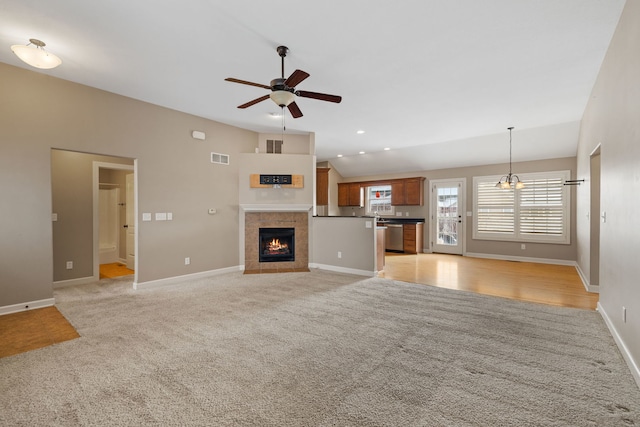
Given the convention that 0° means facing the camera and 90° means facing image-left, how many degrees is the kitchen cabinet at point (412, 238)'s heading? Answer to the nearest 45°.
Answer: approximately 45°

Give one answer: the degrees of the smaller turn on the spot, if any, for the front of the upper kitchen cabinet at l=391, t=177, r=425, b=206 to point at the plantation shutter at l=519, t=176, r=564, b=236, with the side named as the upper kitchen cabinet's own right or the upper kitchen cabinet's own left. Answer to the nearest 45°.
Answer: approximately 135° to the upper kitchen cabinet's own left

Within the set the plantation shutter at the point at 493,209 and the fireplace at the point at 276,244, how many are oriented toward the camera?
2

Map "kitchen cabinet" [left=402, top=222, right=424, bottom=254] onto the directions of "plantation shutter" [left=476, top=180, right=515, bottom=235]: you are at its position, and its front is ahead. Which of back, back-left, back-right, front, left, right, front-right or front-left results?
right

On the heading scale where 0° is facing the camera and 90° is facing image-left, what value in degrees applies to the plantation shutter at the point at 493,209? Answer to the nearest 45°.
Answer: approximately 0°

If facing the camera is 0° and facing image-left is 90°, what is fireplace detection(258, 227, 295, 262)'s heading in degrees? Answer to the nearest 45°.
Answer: approximately 0°

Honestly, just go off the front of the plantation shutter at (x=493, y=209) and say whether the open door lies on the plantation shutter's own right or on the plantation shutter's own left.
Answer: on the plantation shutter's own right

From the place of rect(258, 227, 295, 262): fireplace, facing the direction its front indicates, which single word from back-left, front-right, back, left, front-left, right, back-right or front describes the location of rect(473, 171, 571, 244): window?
left

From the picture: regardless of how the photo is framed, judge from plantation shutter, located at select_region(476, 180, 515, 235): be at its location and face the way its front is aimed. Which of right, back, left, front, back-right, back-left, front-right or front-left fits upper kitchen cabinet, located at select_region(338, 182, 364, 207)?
right

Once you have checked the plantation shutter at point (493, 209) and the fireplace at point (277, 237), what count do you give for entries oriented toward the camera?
2

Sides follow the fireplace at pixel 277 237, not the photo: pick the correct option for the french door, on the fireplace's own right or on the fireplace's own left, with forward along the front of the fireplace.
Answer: on the fireplace's own left
